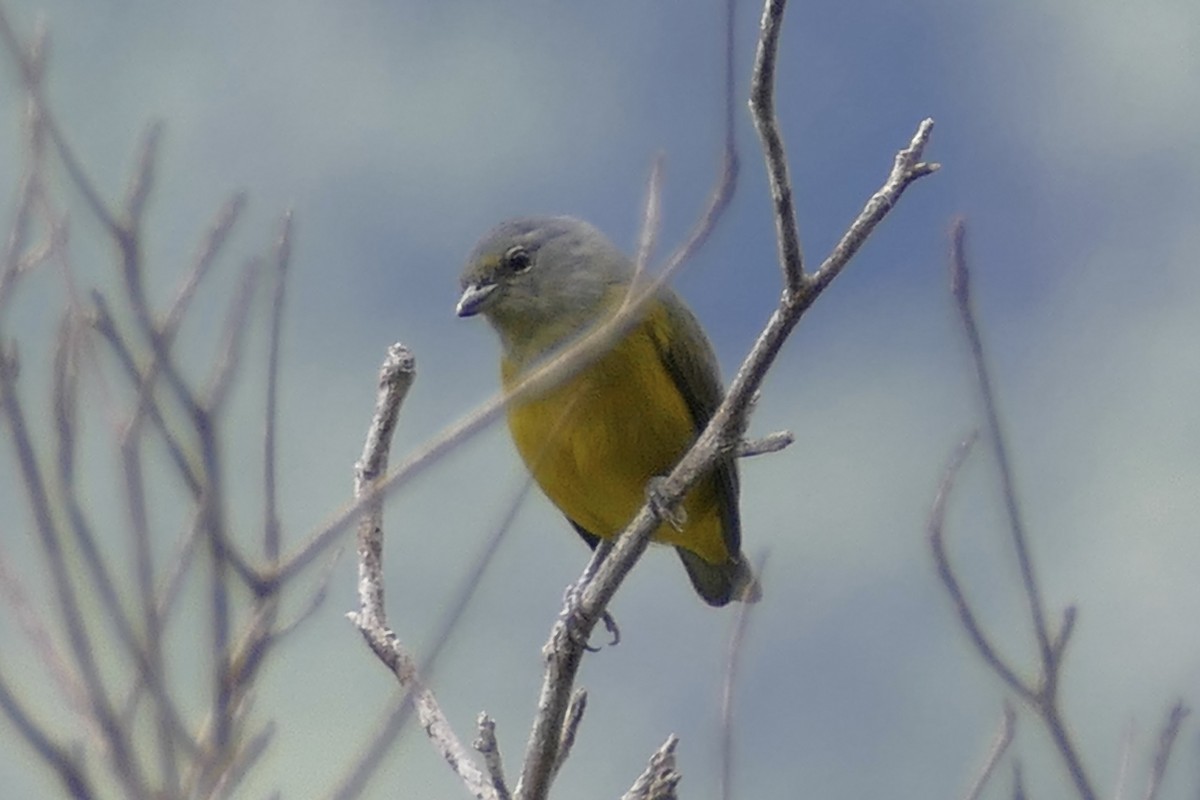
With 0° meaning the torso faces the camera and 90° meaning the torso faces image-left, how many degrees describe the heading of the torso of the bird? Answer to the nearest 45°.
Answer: approximately 45°

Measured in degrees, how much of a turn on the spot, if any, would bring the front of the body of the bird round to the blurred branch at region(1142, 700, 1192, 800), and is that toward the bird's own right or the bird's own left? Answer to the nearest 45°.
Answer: approximately 45° to the bird's own left

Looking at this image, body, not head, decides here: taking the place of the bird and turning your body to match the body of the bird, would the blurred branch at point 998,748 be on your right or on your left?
on your left

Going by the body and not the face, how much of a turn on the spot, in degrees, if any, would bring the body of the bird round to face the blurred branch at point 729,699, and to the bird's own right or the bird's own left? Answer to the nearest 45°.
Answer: approximately 45° to the bird's own left
